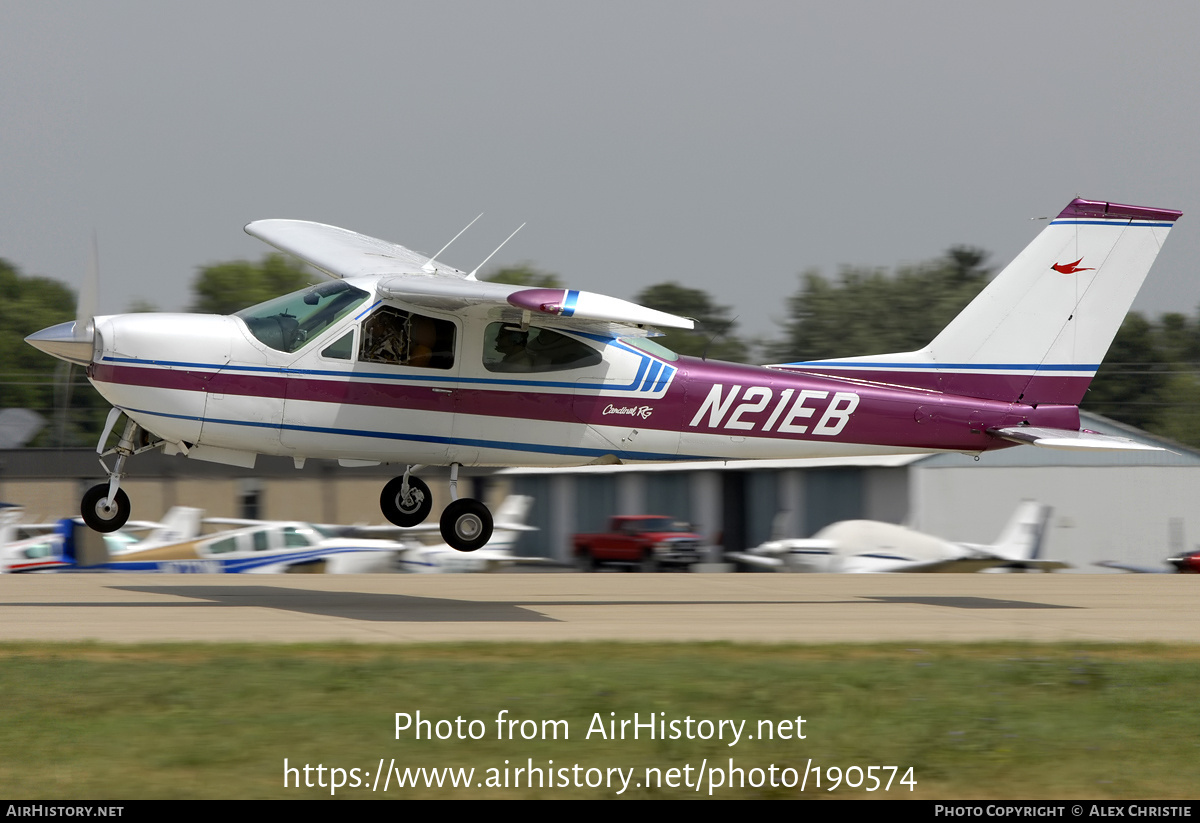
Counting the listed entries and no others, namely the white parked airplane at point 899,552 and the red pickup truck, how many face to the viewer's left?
1

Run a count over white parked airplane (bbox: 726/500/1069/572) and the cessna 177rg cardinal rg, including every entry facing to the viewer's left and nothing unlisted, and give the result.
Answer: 2

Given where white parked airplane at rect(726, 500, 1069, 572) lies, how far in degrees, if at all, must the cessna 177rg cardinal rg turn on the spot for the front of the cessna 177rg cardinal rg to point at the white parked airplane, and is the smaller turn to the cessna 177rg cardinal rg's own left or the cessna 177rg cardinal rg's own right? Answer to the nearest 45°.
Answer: approximately 135° to the cessna 177rg cardinal rg's own right

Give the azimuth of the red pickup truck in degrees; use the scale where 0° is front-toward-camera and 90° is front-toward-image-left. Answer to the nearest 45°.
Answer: approximately 315°

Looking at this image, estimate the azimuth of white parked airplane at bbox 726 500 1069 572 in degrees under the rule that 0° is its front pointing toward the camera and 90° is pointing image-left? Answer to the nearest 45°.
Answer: approximately 90°

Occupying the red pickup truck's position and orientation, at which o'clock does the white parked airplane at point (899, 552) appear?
The white parked airplane is roughly at 11 o'clock from the red pickup truck.

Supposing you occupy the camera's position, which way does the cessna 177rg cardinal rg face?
facing to the left of the viewer

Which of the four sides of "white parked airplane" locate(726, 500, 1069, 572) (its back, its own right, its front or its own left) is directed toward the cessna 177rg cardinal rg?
left
